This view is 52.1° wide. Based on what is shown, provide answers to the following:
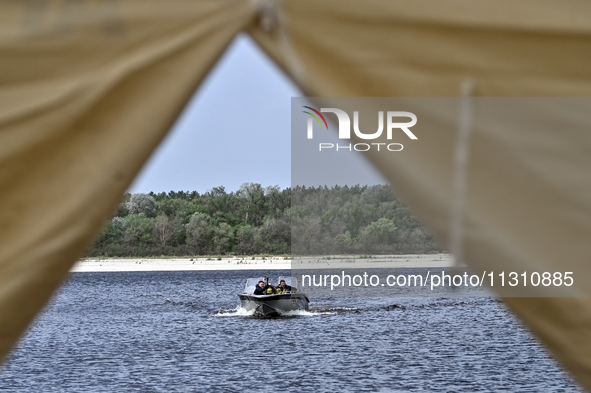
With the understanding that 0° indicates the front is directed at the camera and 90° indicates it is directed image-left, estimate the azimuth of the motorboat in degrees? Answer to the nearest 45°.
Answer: approximately 45°

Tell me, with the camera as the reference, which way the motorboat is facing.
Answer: facing the viewer and to the left of the viewer
